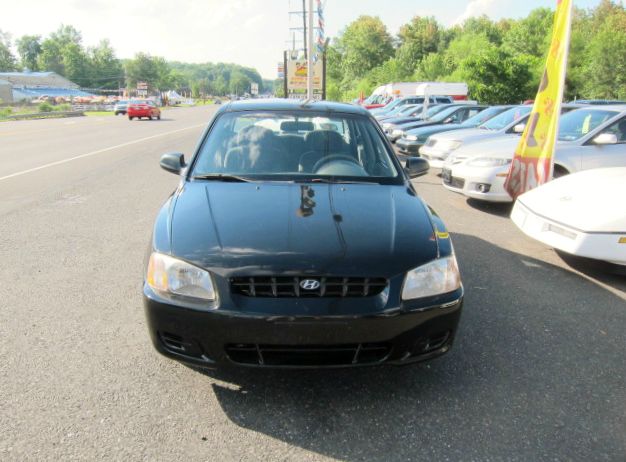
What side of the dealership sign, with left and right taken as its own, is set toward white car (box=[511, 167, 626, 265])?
front

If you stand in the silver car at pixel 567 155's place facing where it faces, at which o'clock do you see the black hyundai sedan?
The black hyundai sedan is roughly at 11 o'clock from the silver car.

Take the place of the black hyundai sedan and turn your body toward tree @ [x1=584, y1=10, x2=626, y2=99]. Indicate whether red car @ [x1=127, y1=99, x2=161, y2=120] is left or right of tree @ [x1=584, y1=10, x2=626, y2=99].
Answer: left

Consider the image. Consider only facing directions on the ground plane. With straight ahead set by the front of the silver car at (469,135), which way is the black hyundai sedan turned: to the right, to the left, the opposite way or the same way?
to the left

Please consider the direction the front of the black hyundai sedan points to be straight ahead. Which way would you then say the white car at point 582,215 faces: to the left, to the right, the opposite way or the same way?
to the right

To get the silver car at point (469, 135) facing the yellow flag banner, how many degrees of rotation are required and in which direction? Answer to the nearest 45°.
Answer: approximately 45° to its left

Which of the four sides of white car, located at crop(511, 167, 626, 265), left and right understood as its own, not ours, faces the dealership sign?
right

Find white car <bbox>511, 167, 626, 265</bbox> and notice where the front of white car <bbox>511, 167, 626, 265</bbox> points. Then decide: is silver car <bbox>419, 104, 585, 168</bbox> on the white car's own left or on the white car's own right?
on the white car's own right

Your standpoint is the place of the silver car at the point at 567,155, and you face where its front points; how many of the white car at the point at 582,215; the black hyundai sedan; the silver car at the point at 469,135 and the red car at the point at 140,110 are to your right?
2

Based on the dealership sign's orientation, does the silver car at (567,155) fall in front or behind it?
in front

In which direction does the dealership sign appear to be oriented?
toward the camera

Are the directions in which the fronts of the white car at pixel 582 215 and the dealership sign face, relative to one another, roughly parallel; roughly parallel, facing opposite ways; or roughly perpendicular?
roughly perpendicular

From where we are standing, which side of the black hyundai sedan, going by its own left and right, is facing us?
front

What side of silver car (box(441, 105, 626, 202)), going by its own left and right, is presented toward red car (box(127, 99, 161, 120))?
right

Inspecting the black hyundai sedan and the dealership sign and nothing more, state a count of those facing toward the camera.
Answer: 2

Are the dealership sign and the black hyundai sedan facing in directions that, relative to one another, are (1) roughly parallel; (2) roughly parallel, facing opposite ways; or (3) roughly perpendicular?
roughly parallel

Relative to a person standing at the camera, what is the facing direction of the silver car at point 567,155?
facing the viewer and to the left of the viewer
